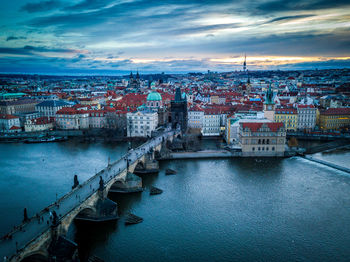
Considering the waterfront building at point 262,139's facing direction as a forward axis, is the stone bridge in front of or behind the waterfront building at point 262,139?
in front

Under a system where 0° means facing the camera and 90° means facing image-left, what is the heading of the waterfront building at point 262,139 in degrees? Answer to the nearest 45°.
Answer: approximately 0°
